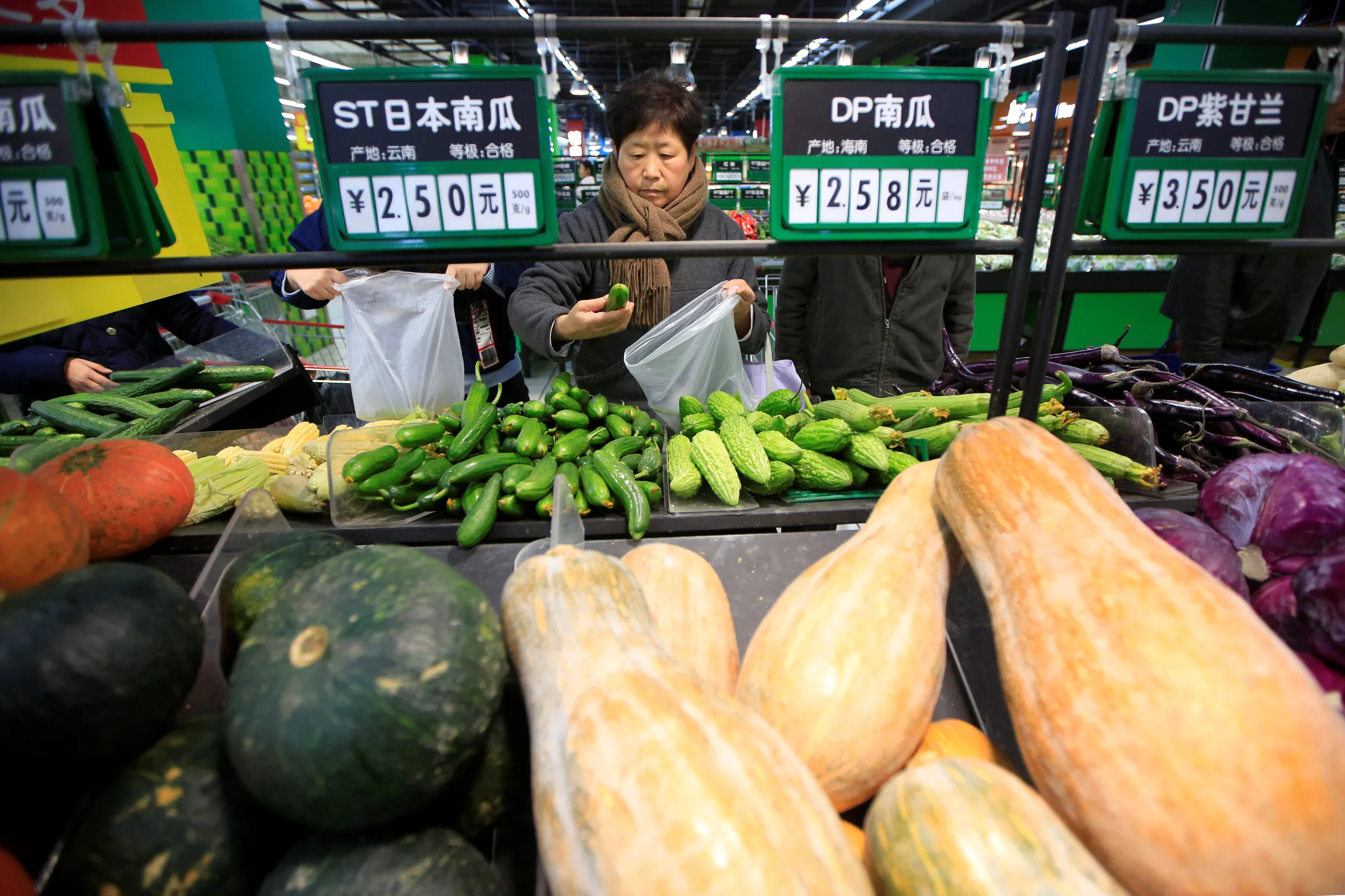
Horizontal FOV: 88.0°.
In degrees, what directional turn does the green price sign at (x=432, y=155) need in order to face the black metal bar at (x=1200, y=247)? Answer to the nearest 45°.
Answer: approximately 90° to its left

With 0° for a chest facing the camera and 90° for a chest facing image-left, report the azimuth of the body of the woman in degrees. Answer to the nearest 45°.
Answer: approximately 0°

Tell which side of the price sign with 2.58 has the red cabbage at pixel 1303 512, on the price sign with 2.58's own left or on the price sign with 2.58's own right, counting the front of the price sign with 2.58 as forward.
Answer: on the price sign with 2.58's own left

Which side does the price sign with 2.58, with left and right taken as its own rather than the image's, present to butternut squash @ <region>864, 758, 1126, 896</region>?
front

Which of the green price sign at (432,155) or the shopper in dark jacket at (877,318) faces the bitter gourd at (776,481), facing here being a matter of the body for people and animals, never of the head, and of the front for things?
the shopper in dark jacket

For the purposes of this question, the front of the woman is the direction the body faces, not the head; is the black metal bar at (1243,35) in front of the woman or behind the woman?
in front

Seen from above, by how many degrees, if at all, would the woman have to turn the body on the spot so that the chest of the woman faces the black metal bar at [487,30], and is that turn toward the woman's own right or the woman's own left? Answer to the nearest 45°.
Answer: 0° — they already face it
